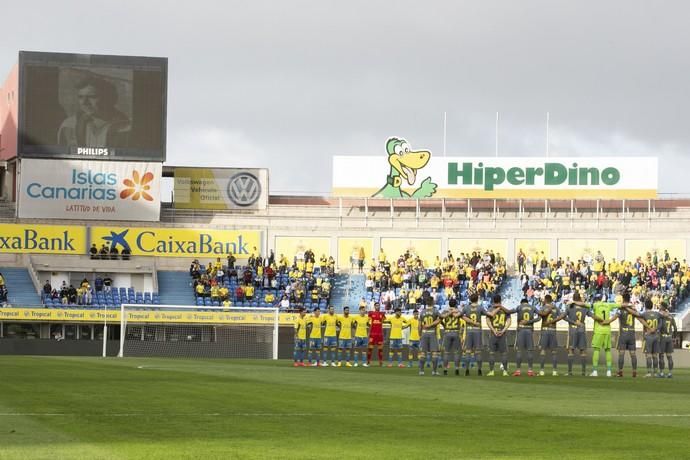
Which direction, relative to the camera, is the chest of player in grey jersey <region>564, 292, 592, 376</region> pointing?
away from the camera

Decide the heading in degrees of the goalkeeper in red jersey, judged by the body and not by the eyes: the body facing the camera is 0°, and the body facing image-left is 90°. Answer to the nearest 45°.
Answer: approximately 0°

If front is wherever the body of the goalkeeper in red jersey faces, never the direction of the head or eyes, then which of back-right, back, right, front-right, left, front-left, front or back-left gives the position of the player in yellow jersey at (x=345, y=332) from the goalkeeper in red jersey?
back-right

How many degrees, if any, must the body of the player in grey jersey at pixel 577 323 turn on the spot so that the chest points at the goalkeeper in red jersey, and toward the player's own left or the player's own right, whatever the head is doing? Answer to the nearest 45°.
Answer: approximately 45° to the player's own left

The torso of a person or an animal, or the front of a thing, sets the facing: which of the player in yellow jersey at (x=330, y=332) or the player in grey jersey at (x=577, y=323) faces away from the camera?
the player in grey jersey

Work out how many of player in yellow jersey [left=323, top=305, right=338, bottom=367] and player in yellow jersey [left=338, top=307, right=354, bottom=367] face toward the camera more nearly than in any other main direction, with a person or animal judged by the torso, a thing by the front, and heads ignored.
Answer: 2

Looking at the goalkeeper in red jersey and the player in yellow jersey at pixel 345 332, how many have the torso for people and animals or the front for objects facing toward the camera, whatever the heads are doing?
2

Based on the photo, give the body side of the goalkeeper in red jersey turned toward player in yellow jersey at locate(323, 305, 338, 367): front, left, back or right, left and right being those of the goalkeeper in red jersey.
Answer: right

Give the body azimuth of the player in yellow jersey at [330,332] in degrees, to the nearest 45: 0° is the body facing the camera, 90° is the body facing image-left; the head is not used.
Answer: approximately 0°

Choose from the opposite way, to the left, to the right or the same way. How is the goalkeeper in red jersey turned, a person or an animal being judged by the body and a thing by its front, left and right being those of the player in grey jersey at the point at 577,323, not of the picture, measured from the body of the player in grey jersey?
the opposite way

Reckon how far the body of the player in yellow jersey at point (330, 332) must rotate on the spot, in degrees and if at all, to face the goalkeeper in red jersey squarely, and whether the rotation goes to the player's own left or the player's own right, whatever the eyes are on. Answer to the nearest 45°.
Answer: approximately 45° to the player's own left
